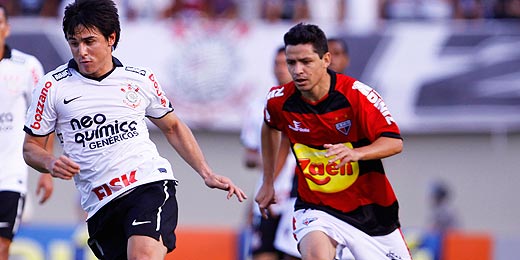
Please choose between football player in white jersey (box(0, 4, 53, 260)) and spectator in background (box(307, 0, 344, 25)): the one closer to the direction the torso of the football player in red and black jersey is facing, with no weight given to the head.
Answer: the football player in white jersey

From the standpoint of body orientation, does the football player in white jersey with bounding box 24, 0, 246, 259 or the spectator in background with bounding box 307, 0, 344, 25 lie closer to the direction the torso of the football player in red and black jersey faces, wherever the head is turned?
the football player in white jersey

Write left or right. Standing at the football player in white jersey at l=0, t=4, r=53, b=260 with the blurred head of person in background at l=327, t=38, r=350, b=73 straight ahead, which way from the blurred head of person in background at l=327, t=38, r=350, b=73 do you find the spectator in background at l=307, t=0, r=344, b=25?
left

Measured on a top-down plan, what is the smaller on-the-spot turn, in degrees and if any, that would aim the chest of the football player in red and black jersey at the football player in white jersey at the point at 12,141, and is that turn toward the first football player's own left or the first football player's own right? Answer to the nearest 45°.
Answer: approximately 45° to the first football player's own right

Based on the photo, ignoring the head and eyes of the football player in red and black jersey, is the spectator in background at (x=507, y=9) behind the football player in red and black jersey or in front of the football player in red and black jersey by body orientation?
behind

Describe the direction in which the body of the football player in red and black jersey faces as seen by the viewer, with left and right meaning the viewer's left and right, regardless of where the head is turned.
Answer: facing the viewer and to the left of the viewer

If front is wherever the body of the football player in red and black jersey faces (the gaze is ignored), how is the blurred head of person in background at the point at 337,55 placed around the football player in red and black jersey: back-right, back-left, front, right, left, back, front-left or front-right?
back-right

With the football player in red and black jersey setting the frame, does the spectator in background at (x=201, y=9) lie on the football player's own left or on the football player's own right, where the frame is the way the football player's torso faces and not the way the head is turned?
on the football player's own right

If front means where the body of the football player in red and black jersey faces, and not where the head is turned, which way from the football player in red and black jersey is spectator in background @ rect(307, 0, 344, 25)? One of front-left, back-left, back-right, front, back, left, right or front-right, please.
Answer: back-right

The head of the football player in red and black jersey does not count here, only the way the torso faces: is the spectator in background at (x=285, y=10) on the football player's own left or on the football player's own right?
on the football player's own right
